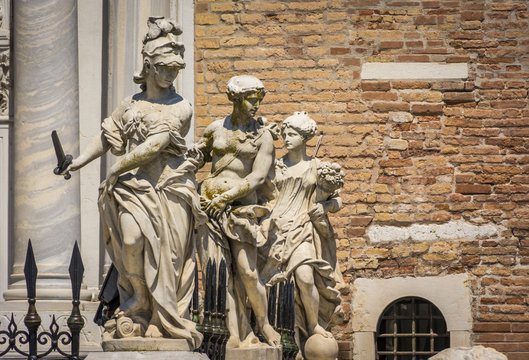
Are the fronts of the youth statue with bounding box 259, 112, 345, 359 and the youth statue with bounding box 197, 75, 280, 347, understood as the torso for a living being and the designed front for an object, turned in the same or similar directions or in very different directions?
same or similar directions

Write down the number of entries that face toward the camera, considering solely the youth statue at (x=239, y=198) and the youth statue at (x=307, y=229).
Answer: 2

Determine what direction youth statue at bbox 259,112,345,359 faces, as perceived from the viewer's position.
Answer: facing the viewer

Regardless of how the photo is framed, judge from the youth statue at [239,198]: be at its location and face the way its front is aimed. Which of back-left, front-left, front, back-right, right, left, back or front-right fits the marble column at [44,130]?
back-right

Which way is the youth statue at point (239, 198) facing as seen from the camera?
toward the camera

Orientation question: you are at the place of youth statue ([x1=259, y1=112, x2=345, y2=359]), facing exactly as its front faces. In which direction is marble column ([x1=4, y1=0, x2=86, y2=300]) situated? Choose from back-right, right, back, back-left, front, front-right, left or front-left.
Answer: right
